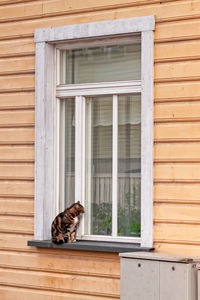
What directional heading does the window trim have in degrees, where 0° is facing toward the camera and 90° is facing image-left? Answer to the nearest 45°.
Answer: approximately 45°

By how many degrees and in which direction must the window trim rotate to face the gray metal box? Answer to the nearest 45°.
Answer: approximately 90° to its left
